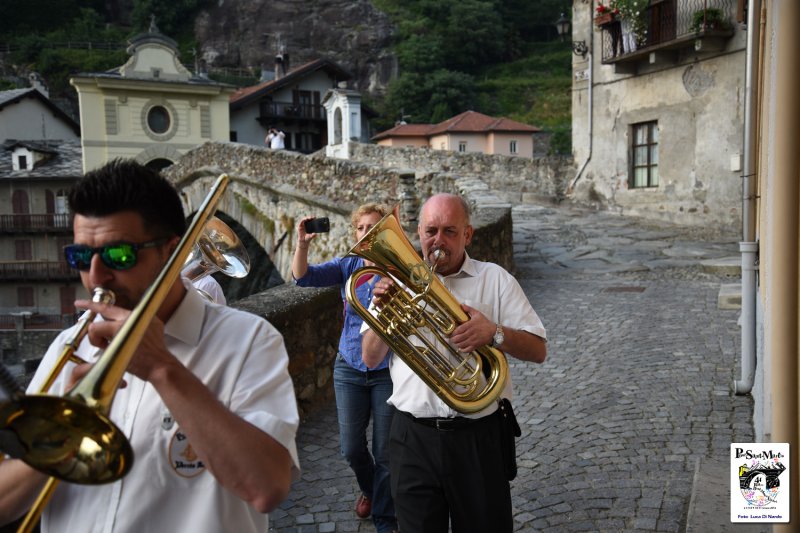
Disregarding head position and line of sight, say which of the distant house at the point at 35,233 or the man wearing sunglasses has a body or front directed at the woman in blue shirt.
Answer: the distant house

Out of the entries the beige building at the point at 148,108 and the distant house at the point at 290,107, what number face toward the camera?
2

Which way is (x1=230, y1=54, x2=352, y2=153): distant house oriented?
toward the camera

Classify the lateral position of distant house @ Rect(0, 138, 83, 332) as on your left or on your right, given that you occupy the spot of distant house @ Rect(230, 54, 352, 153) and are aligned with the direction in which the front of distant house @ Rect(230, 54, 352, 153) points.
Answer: on your right

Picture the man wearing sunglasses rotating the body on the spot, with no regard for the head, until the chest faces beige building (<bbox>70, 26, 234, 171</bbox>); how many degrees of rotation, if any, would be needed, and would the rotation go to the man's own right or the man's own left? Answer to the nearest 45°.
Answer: approximately 135° to the man's own right

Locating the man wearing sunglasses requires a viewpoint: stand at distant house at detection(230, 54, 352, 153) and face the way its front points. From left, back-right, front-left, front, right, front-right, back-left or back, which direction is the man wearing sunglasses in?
front

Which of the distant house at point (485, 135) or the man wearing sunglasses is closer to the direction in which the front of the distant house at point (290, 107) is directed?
the man wearing sunglasses

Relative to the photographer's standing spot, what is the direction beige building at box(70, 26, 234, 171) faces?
facing the viewer

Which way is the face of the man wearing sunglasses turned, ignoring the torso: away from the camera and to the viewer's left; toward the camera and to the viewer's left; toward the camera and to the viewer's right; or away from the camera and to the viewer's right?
toward the camera and to the viewer's left

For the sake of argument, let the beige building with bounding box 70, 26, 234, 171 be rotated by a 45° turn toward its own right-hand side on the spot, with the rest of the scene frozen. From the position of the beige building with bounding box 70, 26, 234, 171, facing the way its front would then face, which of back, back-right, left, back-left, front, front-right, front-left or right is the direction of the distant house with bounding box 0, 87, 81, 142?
right
